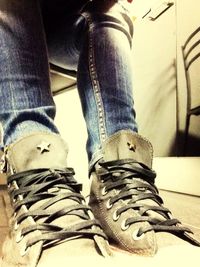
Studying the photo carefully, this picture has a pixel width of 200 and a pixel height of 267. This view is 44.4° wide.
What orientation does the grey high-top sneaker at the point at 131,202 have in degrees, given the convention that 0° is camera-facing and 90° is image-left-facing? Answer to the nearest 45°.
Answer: approximately 315°
